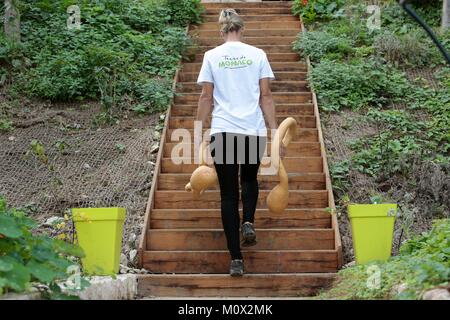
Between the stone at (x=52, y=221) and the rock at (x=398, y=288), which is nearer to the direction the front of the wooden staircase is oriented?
the rock

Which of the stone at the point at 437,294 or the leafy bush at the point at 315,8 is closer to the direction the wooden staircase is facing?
the stone

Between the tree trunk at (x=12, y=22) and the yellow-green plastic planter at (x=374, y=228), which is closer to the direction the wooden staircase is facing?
the yellow-green plastic planter

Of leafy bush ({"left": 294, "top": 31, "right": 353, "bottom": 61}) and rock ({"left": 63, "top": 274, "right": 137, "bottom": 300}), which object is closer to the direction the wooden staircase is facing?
the rock

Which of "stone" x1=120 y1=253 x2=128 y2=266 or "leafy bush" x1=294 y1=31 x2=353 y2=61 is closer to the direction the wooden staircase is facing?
the stone

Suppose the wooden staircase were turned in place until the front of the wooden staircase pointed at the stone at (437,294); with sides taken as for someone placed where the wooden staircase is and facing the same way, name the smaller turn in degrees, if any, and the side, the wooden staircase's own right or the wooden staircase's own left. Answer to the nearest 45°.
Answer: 0° — it already faces it

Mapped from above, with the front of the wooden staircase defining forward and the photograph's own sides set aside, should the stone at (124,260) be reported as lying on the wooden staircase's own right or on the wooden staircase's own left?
on the wooden staircase's own right

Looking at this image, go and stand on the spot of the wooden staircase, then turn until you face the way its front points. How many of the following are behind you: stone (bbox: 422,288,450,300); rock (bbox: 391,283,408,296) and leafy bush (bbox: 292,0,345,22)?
1

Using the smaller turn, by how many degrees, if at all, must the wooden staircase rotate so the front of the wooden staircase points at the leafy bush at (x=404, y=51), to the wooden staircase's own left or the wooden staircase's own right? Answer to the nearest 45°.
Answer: approximately 135° to the wooden staircase's own left

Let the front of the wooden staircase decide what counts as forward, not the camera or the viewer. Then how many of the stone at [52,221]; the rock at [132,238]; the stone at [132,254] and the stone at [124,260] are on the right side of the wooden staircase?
4

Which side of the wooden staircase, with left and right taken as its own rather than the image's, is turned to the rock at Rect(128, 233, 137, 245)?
front

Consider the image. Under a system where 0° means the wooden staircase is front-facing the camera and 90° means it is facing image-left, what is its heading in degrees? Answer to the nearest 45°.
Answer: approximately 0°

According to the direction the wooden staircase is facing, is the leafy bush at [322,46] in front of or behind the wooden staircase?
behind
